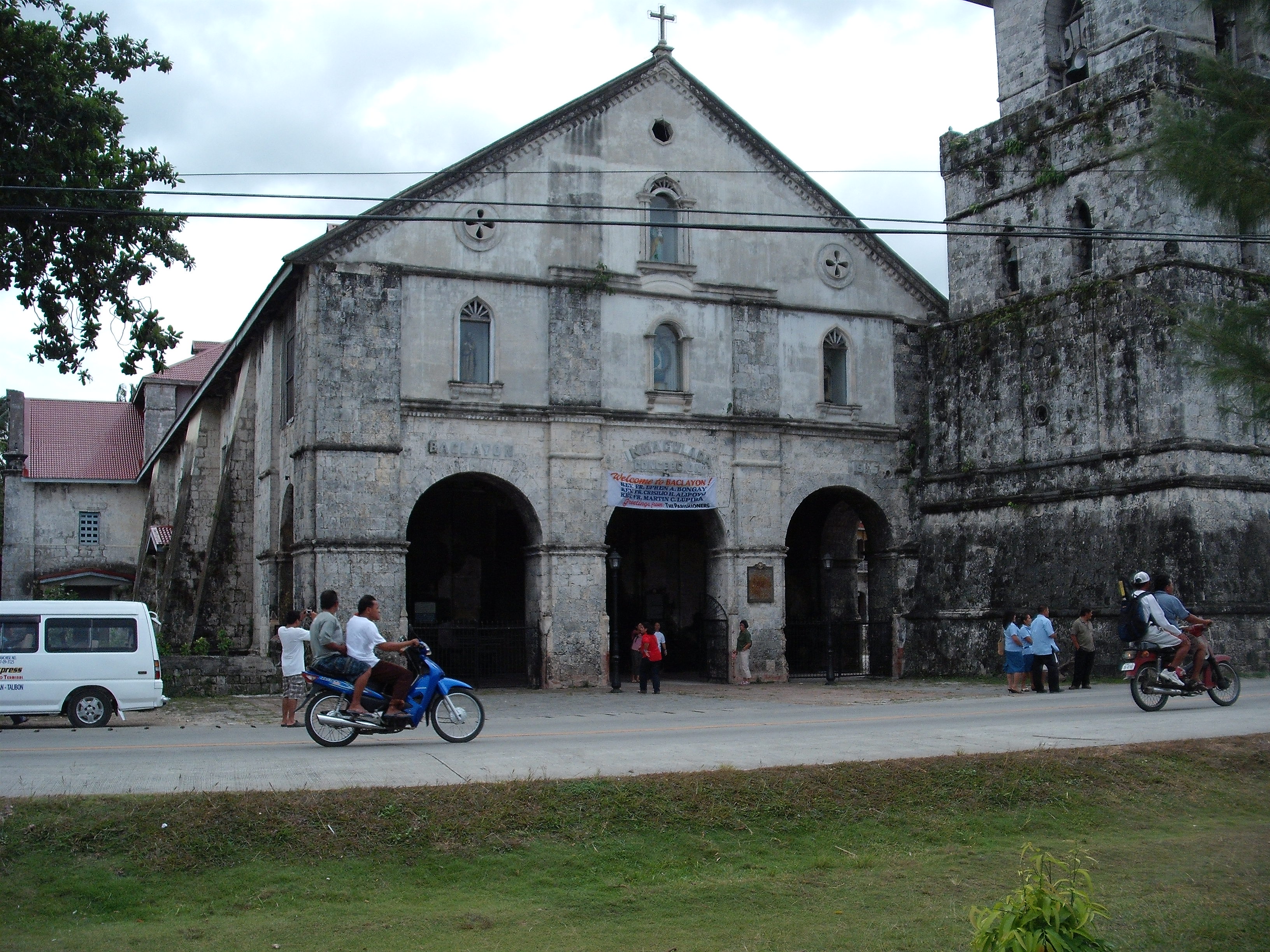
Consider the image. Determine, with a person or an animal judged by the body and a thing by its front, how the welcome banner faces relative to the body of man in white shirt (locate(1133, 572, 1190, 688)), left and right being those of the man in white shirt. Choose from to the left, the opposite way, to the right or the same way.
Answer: to the right

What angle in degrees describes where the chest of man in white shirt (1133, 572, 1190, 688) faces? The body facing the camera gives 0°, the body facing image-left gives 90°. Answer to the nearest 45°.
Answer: approximately 270°

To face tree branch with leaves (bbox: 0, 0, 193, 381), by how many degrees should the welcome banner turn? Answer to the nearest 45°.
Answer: approximately 45° to its right

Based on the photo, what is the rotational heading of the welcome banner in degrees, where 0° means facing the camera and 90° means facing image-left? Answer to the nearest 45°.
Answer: approximately 0°

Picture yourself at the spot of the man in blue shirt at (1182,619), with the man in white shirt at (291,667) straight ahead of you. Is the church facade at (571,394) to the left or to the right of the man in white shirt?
right

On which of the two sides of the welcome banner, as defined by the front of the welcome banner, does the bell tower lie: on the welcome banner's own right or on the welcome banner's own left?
on the welcome banner's own left

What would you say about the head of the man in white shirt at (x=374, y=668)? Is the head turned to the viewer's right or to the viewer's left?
to the viewer's right

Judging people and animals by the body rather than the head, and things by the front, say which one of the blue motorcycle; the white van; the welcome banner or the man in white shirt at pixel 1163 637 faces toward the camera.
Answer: the welcome banner

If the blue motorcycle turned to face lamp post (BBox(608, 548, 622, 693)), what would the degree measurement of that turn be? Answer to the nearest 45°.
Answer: approximately 90° to its left

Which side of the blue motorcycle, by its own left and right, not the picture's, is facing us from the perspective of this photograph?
right

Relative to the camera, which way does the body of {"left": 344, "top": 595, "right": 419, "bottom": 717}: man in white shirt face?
to the viewer's right
